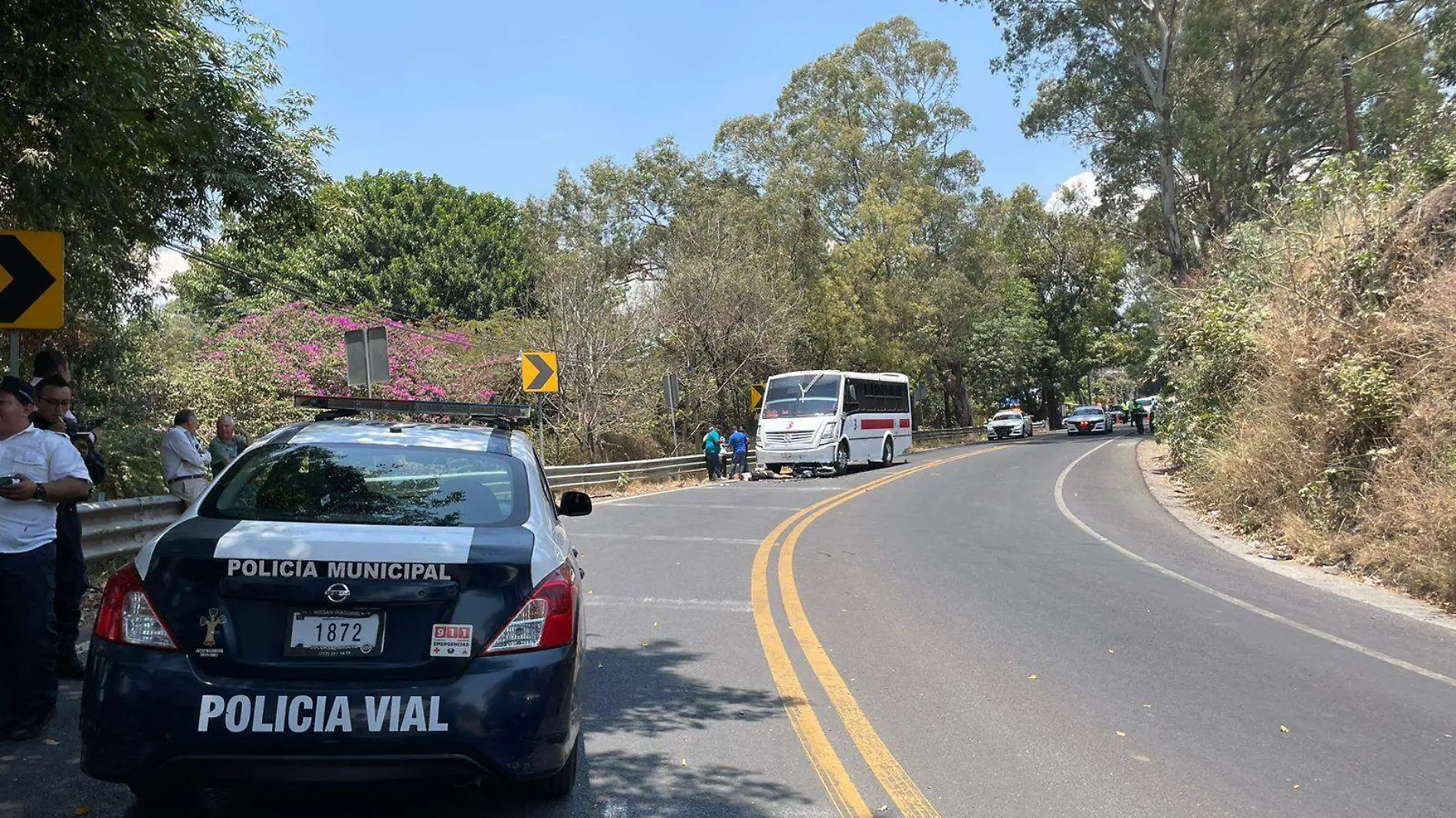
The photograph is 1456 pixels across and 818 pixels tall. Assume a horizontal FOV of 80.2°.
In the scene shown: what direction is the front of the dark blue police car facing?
away from the camera

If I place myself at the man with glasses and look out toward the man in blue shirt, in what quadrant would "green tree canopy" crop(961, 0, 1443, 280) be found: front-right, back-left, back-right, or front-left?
front-right

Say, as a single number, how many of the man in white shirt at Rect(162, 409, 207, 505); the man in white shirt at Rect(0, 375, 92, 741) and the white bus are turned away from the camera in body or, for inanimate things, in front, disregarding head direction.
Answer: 0

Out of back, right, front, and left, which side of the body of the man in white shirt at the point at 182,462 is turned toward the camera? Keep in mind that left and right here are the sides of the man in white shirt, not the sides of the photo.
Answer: right

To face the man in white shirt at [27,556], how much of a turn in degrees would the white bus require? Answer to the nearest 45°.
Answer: approximately 45° to its left

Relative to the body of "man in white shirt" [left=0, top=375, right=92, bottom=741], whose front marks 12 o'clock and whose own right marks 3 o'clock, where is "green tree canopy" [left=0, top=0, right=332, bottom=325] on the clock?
The green tree canopy is roughly at 5 o'clock from the man in white shirt.

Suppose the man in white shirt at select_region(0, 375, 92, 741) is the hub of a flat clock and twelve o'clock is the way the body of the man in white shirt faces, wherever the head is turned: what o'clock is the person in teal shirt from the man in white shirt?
The person in teal shirt is roughly at 6 o'clock from the man in white shirt.

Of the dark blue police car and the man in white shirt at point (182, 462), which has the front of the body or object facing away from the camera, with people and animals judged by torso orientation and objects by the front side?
the dark blue police car

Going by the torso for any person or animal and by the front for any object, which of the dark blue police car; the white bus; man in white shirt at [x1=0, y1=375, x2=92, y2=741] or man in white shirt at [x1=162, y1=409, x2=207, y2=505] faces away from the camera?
the dark blue police car

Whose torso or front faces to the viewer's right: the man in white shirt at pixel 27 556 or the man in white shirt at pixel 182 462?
the man in white shirt at pixel 182 462

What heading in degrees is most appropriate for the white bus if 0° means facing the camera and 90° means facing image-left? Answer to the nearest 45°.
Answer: approximately 45°

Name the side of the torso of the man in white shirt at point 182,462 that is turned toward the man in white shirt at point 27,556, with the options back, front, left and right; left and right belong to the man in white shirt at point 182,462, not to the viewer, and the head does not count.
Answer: right

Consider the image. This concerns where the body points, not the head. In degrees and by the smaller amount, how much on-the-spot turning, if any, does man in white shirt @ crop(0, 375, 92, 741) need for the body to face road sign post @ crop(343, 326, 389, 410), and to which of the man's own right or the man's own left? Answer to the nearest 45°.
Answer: approximately 180°

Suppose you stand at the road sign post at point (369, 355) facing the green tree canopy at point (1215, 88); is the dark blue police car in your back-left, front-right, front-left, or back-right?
back-right

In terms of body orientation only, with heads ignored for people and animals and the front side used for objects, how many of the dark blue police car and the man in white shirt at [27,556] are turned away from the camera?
1

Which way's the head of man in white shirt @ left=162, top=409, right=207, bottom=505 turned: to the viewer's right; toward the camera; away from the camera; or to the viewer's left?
to the viewer's right
